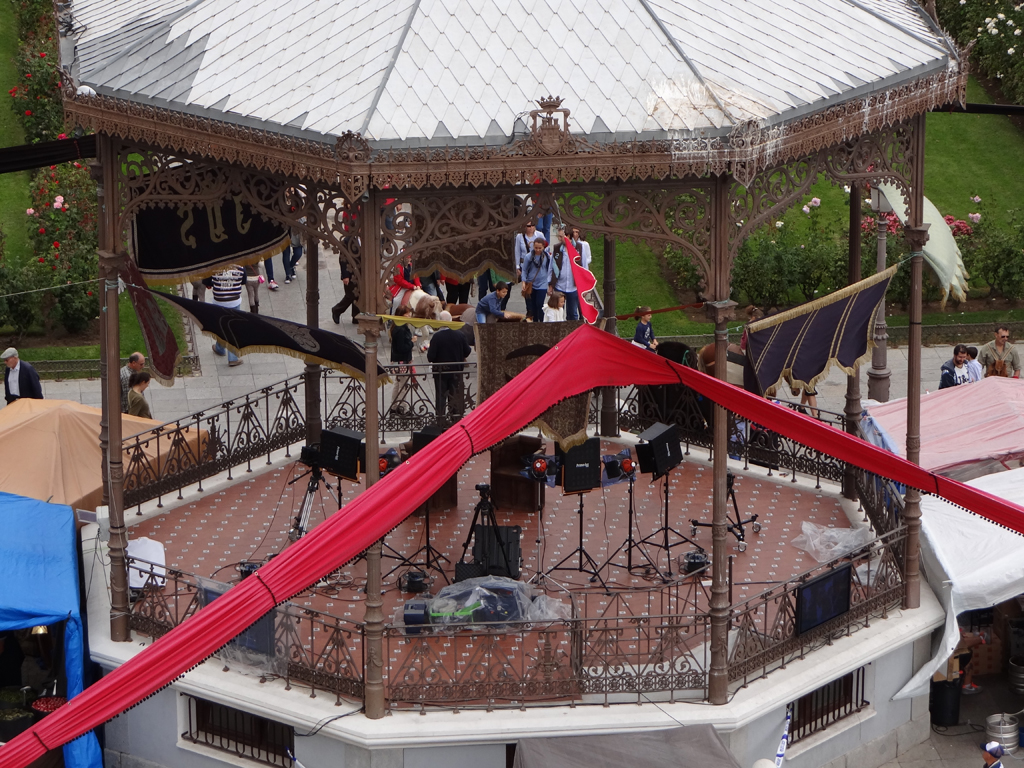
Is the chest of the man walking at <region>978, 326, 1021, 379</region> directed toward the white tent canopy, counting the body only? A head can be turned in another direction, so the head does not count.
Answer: yes

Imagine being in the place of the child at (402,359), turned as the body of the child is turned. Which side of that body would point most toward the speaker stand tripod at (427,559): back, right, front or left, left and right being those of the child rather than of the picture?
back

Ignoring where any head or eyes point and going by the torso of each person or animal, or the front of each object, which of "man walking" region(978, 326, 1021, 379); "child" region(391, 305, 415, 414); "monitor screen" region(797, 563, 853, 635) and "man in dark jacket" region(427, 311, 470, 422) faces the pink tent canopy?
the man walking

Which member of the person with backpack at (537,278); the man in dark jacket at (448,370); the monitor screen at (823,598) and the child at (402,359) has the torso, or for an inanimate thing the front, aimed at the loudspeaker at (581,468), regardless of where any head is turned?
the person with backpack

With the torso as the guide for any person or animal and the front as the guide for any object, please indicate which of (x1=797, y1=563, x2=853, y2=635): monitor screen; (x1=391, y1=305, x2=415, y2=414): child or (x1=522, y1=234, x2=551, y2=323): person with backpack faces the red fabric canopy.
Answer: the person with backpack

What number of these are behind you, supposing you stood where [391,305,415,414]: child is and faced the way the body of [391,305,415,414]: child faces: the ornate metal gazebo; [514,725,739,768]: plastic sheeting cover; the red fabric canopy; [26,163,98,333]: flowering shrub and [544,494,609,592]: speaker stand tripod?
4

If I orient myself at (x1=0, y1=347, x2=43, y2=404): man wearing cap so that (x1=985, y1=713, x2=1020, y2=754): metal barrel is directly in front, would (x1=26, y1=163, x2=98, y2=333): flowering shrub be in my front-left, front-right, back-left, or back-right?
back-left

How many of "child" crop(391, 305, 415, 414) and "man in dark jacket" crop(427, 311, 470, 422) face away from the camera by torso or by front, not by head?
2

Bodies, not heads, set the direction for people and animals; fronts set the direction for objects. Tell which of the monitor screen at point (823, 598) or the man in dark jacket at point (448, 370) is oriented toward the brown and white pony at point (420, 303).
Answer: the man in dark jacket

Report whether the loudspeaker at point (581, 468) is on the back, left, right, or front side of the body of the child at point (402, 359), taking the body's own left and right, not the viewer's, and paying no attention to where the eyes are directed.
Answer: back
